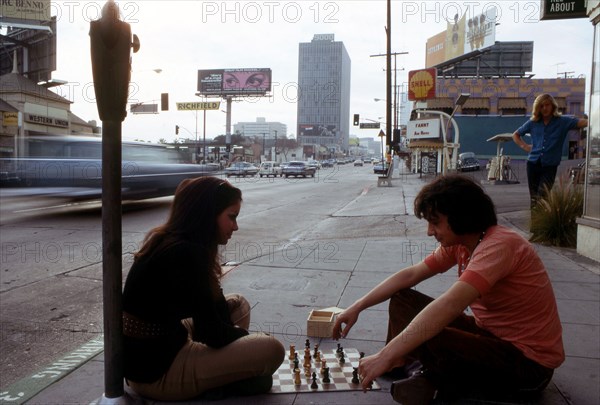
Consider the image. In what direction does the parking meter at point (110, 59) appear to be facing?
to the viewer's right

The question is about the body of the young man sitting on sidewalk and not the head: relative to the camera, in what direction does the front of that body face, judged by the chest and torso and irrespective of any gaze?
to the viewer's left

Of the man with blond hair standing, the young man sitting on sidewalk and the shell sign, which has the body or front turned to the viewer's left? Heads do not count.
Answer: the young man sitting on sidewalk

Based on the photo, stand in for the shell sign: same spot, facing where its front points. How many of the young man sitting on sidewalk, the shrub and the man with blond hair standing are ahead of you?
3

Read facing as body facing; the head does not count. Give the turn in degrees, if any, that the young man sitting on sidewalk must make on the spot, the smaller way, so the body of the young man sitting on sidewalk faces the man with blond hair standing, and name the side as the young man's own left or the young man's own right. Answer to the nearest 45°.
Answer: approximately 90° to the young man's own right

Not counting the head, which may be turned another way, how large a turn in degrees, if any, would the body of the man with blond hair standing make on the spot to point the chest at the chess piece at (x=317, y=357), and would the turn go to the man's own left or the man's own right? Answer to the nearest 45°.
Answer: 0° — they already face it

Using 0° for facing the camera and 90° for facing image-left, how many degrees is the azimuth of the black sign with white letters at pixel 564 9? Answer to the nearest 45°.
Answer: approximately 0°

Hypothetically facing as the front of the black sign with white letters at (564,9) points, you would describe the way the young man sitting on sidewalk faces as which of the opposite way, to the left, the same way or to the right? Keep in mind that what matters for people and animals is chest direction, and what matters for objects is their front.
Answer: to the right
